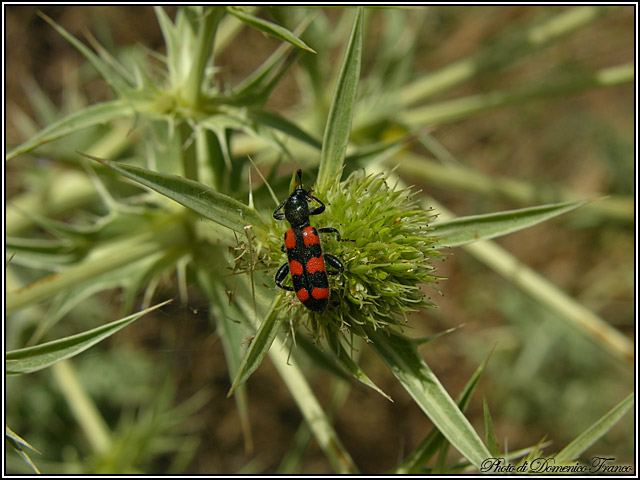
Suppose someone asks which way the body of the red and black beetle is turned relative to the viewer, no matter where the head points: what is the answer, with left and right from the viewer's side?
facing away from the viewer
